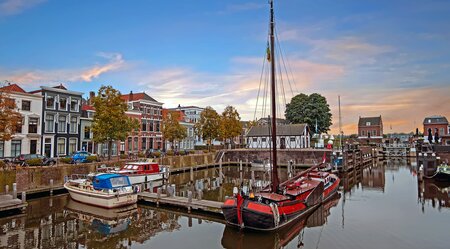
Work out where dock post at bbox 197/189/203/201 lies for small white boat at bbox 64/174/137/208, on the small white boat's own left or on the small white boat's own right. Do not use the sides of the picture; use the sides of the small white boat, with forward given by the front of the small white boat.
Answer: on the small white boat's own right

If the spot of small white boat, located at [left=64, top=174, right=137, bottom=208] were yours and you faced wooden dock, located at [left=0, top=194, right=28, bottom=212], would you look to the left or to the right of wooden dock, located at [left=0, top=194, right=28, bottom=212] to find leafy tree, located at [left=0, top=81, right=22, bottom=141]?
right

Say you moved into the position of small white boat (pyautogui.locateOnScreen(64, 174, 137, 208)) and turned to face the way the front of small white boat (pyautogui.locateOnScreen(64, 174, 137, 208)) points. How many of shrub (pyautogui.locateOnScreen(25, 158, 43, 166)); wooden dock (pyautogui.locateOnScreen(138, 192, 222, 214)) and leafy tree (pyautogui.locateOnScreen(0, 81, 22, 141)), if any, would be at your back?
1

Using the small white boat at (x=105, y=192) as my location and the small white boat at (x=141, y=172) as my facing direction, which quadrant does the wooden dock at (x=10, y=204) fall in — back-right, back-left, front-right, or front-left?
back-left

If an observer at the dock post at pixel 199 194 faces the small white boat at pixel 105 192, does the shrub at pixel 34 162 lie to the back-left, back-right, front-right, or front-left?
front-right

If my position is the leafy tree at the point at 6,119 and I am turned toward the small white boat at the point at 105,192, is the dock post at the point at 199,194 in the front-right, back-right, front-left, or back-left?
front-left

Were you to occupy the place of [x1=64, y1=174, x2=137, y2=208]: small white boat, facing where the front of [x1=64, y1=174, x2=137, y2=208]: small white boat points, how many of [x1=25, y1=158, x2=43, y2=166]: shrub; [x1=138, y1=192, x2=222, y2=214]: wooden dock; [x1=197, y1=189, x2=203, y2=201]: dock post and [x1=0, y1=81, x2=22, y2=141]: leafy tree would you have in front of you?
2

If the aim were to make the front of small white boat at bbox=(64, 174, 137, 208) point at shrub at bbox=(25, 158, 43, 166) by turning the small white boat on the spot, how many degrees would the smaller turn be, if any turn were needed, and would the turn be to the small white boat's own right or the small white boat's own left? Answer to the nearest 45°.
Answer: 0° — it already faces it

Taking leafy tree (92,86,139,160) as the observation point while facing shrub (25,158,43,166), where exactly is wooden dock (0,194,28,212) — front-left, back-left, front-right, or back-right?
front-left

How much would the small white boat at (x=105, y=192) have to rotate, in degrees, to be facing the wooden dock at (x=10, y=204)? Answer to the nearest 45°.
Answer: approximately 45° to its left

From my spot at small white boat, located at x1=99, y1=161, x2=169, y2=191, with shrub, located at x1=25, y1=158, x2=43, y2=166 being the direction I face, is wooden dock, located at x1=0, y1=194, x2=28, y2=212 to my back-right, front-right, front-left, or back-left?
front-left

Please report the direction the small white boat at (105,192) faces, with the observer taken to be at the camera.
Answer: facing away from the viewer and to the left of the viewer

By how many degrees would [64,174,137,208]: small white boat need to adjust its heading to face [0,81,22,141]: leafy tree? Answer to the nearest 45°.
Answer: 0° — it already faces it

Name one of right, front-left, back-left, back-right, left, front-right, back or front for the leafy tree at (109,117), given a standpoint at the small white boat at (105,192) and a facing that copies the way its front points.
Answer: front-right
